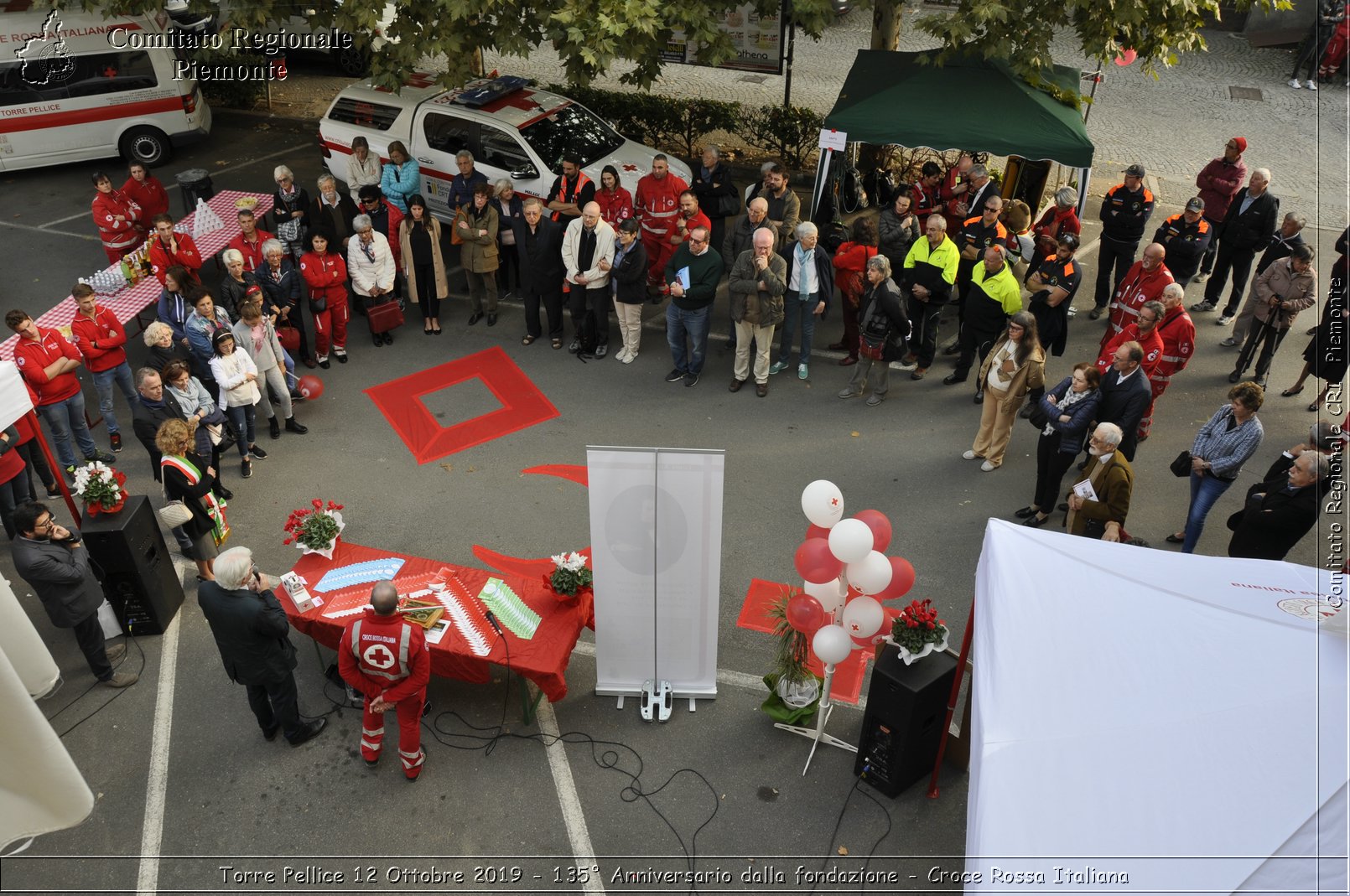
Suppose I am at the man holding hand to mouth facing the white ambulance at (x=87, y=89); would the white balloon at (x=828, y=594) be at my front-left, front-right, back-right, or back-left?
back-right

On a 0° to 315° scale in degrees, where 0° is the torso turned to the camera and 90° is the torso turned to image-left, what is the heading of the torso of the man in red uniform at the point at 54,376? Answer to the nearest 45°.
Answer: approximately 315°

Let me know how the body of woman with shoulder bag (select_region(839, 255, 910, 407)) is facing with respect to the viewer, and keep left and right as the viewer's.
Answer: facing the viewer and to the left of the viewer

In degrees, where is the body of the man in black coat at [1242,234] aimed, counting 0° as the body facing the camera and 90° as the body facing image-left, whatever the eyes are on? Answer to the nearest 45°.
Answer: approximately 45°

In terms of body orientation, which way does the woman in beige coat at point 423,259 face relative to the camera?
toward the camera

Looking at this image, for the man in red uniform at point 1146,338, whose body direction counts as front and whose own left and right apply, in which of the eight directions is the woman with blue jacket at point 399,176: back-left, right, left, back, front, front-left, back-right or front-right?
front-right

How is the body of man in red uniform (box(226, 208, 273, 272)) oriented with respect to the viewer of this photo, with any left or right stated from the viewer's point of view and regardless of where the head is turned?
facing the viewer

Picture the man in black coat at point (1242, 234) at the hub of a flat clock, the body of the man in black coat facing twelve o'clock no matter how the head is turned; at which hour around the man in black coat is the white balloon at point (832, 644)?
The white balloon is roughly at 11 o'clock from the man in black coat.

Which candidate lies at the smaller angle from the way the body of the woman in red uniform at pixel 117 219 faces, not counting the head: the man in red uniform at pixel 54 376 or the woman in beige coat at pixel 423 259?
the woman in beige coat

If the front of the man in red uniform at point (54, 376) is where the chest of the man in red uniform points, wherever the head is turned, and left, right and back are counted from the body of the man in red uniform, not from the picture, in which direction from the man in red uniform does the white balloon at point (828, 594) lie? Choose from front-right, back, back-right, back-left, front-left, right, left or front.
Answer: front

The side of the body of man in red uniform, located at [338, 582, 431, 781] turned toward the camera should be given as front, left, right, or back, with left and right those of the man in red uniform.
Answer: back

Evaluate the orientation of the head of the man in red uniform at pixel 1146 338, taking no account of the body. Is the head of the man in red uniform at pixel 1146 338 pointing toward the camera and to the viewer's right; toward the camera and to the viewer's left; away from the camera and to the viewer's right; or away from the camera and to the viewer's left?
toward the camera and to the viewer's left

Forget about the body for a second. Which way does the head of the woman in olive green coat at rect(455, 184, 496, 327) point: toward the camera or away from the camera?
toward the camera

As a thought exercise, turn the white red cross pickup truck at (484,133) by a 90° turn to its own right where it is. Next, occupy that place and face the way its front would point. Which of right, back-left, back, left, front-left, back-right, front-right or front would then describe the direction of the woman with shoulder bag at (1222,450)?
left
